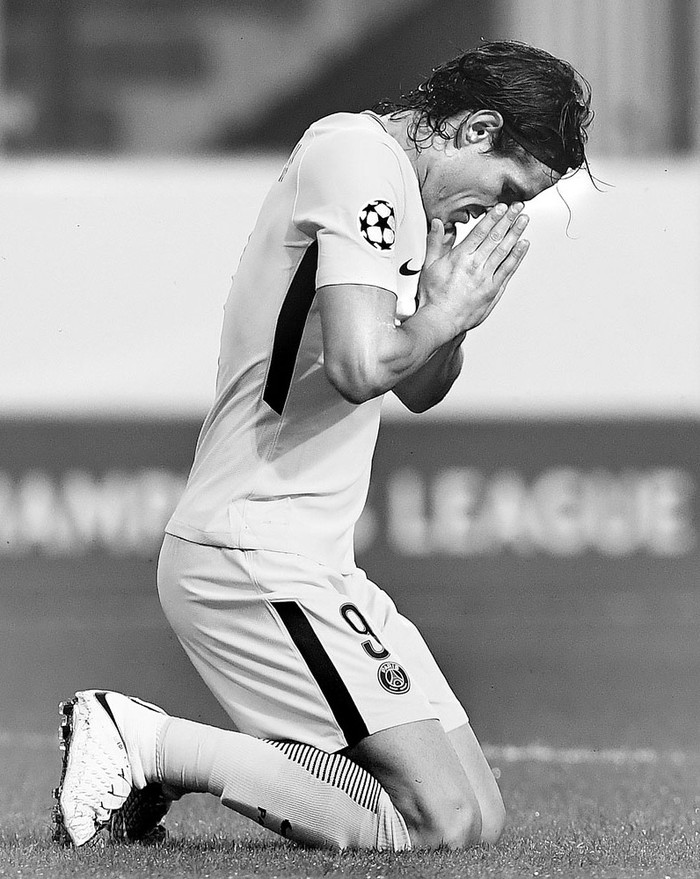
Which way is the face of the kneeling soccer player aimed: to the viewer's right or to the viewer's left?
to the viewer's right

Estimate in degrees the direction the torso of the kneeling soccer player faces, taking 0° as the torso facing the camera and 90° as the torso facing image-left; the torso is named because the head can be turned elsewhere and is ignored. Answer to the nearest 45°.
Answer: approximately 270°

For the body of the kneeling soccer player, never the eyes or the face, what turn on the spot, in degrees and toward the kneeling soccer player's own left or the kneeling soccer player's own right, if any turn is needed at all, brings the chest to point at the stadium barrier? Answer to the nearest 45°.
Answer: approximately 90° to the kneeling soccer player's own left
